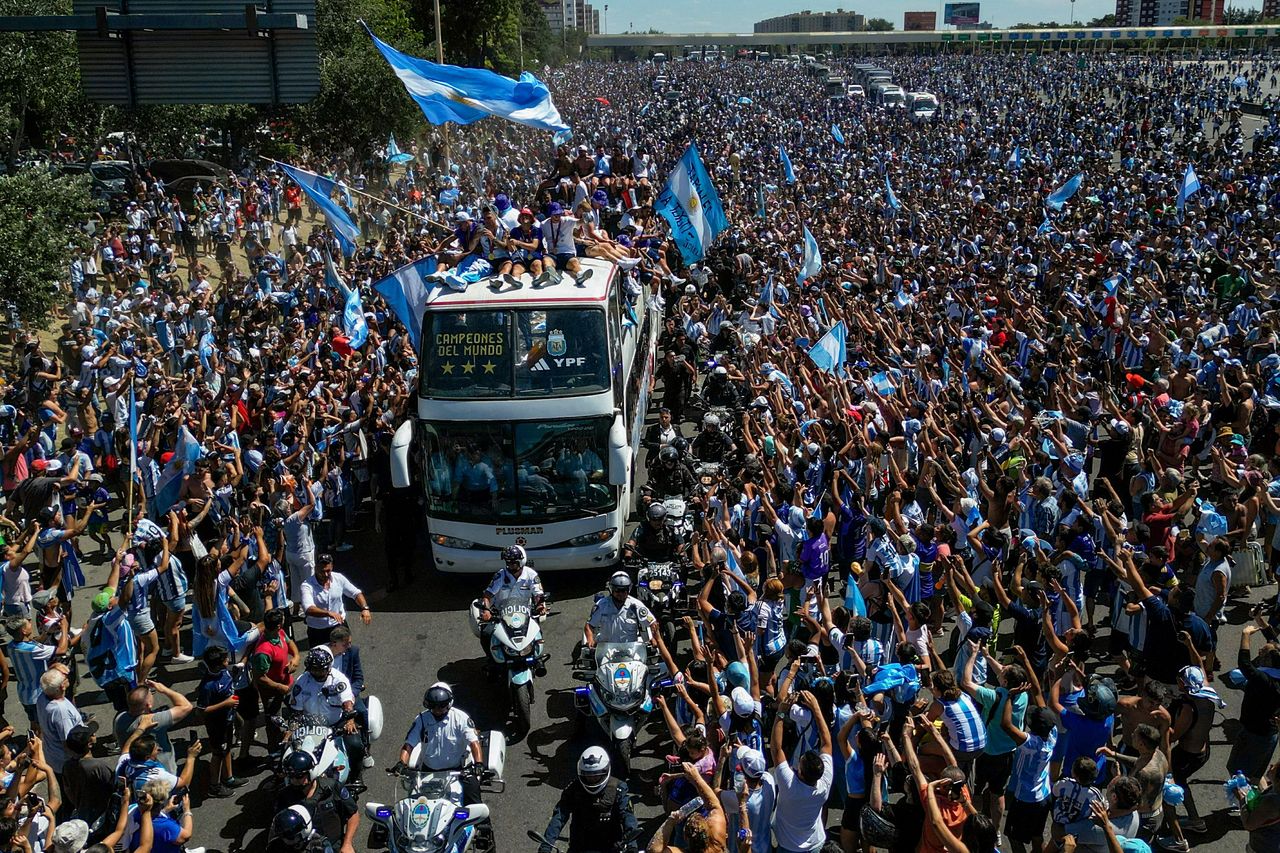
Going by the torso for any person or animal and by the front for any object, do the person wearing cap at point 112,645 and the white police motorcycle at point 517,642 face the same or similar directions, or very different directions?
very different directions

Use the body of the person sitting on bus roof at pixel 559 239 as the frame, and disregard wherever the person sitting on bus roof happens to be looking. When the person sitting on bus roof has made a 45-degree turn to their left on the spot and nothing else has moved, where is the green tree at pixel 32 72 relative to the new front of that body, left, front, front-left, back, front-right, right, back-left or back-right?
back

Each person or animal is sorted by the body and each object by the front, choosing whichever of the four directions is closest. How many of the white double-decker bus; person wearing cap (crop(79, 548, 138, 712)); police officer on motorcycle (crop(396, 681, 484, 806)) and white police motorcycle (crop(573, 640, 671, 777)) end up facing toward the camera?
3

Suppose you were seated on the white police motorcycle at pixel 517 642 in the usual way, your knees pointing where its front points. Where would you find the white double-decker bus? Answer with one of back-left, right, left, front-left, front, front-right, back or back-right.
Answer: back

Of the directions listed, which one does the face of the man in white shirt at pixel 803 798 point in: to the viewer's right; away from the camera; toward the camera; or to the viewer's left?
away from the camera

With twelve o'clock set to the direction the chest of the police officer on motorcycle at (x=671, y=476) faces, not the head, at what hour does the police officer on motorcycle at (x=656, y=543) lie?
the police officer on motorcycle at (x=656, y=543) is roughly at 12 o'clock from the police officer on motorcycle at (x=671, y=476).

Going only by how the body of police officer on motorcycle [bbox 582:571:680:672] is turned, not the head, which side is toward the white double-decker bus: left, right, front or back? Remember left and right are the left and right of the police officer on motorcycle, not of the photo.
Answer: back

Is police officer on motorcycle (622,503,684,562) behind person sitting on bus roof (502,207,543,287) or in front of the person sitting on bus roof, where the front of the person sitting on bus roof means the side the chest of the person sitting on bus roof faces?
in front
